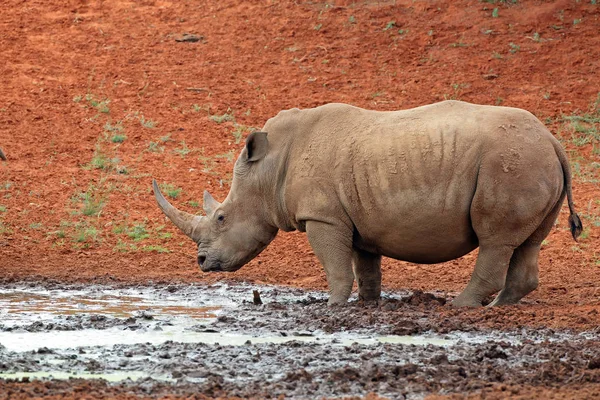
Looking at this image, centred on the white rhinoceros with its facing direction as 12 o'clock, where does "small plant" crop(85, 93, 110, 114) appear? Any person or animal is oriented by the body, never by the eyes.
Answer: The small plant is roughly at 2 o'clock from the white rhinoceros.

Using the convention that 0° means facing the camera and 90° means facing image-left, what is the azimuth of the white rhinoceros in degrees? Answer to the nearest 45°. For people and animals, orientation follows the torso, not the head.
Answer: approximately 90°

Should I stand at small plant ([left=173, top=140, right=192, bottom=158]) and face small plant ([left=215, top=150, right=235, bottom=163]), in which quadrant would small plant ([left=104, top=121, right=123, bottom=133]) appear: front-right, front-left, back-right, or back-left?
back-left

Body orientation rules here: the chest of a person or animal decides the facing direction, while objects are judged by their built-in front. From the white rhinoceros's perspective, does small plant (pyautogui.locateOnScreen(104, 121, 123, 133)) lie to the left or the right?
on its right

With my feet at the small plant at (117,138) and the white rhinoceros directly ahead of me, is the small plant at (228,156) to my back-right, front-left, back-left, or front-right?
front-left

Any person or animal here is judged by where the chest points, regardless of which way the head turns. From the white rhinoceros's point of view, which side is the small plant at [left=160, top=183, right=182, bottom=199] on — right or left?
on its right

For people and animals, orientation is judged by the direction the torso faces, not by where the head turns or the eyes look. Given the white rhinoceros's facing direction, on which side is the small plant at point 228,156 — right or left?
on its right

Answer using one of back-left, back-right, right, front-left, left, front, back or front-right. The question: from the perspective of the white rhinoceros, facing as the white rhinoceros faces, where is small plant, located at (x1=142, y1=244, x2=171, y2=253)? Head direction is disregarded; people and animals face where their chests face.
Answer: front-right

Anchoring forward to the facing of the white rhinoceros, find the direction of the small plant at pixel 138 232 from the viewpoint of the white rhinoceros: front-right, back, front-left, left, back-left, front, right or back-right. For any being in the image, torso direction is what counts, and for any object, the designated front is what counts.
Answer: front-right

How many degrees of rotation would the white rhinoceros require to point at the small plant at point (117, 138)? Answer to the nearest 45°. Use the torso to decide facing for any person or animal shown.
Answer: approximately 45° to its right

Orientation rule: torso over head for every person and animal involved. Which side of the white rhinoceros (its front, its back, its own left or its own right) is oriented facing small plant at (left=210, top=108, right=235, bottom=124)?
right

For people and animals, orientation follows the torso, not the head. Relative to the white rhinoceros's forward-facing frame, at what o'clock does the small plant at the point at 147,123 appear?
The small plant is roughly at 2 o'clock from the white rhinoceros.

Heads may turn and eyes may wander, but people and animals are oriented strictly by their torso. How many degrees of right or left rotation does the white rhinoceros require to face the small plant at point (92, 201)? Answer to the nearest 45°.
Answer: approximately 45° to its right
